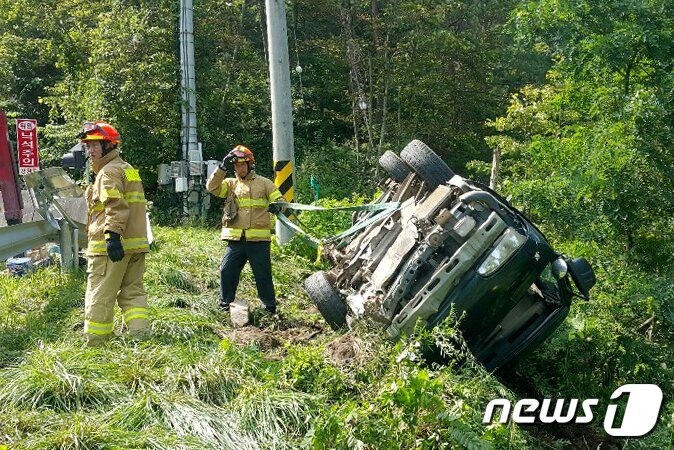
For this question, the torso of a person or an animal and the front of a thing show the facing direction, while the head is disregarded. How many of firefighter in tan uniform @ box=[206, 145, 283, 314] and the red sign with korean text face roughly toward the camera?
2

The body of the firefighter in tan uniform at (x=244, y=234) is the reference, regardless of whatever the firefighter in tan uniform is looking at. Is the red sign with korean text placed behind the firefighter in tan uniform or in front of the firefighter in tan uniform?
behind

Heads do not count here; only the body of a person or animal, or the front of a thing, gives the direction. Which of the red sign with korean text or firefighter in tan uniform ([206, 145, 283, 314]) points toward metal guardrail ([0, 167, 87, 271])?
the red sign with korean text

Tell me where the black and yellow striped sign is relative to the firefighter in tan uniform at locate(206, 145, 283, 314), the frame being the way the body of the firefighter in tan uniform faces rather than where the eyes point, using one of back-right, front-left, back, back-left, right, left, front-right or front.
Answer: back

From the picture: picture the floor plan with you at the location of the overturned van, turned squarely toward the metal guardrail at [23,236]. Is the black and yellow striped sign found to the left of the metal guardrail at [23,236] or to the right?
right

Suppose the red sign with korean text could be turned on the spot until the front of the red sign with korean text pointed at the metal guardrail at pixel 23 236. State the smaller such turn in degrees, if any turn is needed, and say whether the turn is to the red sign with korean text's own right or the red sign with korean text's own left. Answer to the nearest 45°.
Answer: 0° — it already faces it

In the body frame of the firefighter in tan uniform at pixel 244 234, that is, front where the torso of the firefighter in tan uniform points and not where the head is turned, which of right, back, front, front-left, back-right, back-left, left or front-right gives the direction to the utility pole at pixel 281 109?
back

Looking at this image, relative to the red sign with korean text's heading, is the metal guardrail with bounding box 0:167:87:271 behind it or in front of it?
in front

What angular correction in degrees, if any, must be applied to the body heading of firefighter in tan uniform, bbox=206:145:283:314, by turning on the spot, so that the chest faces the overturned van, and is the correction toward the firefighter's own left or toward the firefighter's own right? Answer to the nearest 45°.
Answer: approximately 45° to the firefighter's own left

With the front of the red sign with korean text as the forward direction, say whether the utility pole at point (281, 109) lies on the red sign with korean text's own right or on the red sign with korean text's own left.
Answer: on the red sign with korean text's own left

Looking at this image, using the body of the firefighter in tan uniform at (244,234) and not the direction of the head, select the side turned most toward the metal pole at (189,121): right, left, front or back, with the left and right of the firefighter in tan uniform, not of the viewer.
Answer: back

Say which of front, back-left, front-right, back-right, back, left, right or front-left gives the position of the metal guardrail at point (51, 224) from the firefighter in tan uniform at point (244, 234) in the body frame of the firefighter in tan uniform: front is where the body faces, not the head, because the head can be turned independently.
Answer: back-right

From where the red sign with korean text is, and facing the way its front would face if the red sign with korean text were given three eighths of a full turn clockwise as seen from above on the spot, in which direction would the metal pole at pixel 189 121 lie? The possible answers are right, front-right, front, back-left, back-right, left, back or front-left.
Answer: right

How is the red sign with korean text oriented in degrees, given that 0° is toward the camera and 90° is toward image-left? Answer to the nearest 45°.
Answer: approximately 0°
